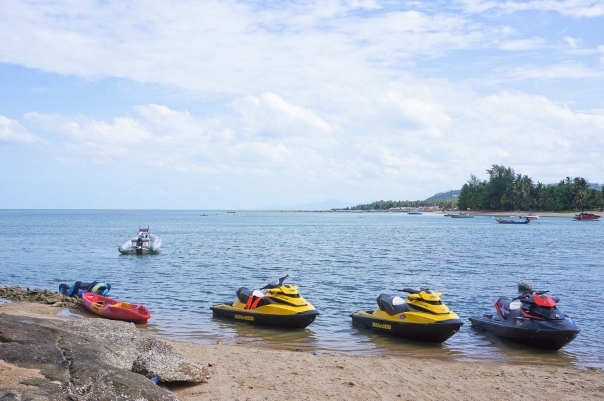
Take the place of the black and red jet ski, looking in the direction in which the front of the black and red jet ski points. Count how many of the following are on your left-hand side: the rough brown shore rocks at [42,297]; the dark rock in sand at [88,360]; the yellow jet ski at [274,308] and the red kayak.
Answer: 0

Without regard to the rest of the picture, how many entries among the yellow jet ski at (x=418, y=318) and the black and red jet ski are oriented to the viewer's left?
0

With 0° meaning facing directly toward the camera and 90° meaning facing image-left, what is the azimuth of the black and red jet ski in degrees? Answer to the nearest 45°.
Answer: approximately 315°

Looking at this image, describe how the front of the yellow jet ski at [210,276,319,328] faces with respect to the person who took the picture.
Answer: facing the viewer and to the right of the viewer

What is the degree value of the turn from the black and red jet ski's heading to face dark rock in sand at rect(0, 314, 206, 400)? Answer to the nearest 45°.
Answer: approximately 90° to its right

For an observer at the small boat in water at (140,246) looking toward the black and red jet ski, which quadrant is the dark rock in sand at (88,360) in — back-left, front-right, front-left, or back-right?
front-right

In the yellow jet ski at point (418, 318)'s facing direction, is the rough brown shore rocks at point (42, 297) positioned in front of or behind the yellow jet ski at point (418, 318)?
behind

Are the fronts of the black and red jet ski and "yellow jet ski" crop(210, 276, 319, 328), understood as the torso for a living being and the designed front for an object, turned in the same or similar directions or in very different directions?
same or similar directions

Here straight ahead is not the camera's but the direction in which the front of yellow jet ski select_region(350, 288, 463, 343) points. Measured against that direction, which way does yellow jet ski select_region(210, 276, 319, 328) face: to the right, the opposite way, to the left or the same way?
the same way

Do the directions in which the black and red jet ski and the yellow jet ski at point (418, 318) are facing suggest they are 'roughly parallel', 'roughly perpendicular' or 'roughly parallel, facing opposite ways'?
roughly parallel

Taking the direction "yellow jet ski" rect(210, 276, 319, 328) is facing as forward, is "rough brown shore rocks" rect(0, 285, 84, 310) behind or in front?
behind

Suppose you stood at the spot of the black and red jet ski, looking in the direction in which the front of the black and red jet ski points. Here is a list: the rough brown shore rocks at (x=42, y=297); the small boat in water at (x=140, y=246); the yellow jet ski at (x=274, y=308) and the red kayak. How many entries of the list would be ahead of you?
0

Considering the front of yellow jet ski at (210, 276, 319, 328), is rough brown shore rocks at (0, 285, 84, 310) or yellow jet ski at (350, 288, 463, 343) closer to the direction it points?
the yellow jet ski

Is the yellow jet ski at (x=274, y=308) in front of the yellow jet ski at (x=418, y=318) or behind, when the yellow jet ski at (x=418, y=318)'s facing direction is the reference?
behind

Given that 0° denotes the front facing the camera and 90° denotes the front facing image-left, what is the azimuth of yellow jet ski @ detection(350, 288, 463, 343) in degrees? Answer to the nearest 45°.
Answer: approximately 315°

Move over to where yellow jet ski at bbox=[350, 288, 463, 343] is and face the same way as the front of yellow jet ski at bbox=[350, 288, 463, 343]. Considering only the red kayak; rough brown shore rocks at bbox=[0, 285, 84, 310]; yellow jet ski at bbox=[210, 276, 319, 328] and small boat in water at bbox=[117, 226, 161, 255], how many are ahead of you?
0

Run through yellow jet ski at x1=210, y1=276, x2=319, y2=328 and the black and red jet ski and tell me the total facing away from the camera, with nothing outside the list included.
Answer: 0

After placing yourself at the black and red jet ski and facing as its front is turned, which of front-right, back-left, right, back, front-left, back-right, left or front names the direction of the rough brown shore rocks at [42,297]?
back-right

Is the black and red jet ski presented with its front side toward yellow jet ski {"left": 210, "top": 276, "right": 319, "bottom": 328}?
no

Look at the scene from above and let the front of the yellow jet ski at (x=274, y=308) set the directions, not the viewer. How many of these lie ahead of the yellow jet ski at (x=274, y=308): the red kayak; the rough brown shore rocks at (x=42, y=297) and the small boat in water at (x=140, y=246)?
0

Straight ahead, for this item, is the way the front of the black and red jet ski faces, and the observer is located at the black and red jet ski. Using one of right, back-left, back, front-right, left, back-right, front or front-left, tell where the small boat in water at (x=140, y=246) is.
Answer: back

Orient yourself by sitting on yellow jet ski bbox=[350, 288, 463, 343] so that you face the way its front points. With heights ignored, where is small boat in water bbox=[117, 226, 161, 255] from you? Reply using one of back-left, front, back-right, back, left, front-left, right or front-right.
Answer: back
